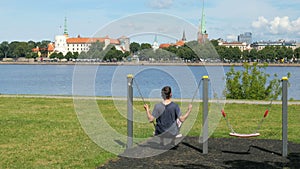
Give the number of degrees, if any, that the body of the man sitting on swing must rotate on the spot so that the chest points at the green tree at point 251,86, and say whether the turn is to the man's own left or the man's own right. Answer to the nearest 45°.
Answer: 0° — they already face it

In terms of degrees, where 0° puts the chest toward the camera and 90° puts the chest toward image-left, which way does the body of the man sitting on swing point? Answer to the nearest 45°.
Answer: approximately 180°
